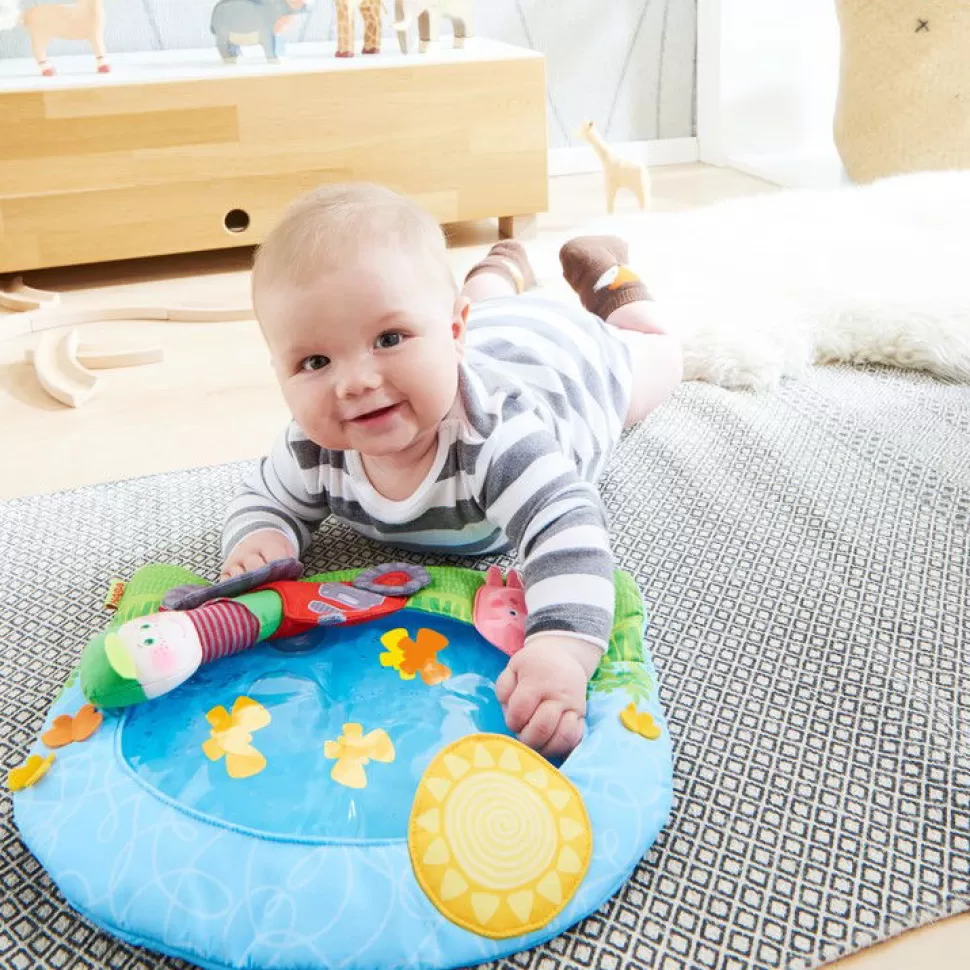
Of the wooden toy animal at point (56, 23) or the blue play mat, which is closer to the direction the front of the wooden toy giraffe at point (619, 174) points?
the wooden toy animal

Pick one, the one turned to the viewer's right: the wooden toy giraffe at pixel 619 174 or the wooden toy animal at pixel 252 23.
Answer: the wooden toy animal

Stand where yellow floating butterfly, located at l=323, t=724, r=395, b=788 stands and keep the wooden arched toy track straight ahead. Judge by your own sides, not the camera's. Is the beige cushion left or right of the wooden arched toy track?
right

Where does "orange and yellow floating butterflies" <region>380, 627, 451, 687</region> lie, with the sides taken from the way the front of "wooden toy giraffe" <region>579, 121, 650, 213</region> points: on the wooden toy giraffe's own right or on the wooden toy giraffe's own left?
on the wooden toy giraffe's own left

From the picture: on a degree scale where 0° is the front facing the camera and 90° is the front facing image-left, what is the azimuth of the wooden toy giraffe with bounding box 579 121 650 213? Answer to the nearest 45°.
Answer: approximately 90°

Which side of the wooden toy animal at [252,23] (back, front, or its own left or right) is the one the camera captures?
right

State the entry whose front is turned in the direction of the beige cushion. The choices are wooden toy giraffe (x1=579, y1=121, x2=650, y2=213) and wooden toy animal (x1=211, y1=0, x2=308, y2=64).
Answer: the wooden toy animal

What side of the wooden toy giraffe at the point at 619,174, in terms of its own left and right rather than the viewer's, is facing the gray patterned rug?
left

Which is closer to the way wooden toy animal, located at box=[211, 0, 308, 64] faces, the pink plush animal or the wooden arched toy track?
the pink plush animal

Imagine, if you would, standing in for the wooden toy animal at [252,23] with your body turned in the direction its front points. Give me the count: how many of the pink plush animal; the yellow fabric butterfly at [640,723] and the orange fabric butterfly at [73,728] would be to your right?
3
